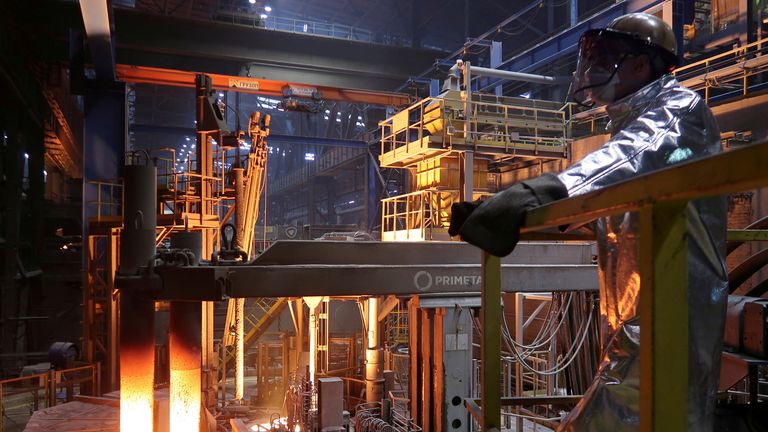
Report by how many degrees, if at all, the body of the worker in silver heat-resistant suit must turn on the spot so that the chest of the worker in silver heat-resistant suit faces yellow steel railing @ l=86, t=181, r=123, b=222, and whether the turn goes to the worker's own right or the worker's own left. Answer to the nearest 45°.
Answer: approximately 45° to the worker's own right

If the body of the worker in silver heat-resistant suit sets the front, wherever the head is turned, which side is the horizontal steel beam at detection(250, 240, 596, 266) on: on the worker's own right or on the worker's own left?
on the worker's own right

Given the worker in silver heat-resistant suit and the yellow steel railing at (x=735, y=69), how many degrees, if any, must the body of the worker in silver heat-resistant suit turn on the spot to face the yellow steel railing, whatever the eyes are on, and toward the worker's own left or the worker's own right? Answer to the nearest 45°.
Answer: approximately 90° to the worker's own right

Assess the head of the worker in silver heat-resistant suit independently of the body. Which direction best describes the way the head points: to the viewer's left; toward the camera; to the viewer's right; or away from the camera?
to the viewer's left

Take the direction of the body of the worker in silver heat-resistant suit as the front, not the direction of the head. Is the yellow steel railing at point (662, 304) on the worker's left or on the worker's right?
on the worker's left

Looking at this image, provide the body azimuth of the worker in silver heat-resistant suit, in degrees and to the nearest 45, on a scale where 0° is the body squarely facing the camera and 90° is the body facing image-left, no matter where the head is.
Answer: approximately 90°

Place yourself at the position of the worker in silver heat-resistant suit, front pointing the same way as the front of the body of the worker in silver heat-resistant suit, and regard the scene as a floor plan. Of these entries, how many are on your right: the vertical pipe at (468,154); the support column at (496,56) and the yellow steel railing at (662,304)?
2
